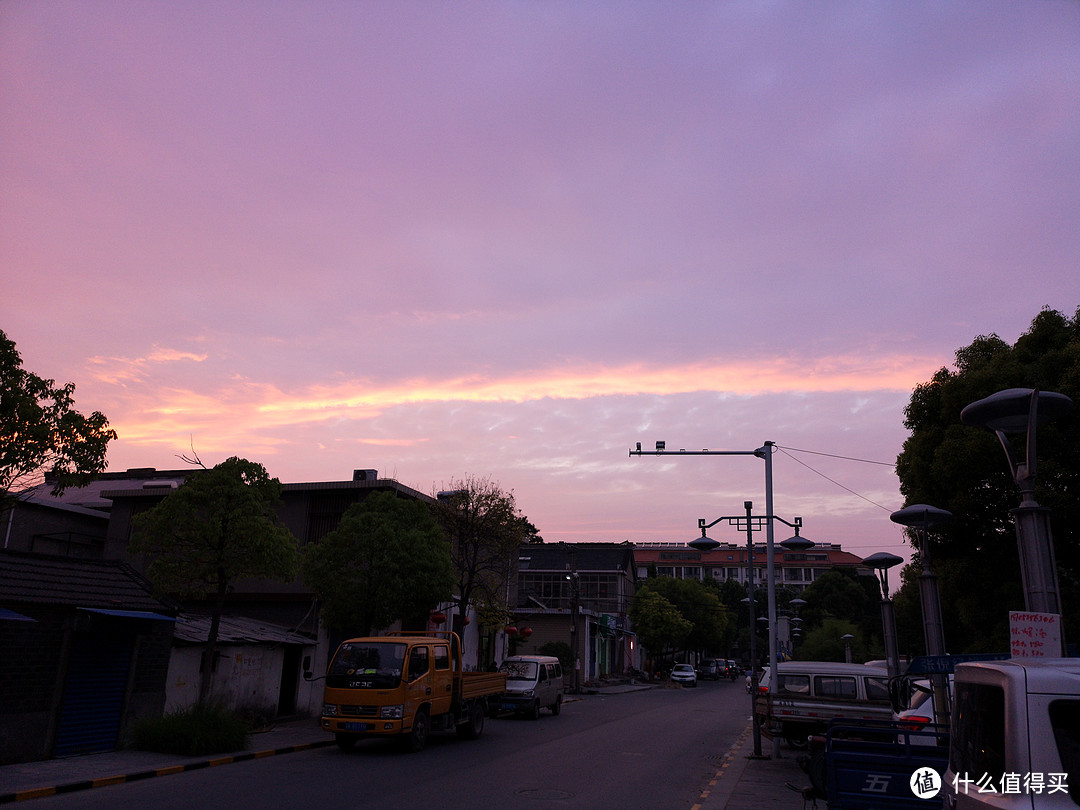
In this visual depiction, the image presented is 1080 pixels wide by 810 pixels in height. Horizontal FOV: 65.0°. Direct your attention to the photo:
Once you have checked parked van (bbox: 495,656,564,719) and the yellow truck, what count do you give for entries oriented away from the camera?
0

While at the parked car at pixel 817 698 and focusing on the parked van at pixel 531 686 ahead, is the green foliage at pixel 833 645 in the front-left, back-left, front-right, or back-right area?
front-right

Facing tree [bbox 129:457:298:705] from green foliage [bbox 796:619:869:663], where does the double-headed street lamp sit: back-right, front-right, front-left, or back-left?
front-left

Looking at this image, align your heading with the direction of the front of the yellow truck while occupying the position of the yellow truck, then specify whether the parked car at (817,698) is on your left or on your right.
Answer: on your left

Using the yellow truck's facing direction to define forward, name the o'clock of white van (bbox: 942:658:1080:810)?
The white van is roughly at 10 o'clock from the yellow truck.

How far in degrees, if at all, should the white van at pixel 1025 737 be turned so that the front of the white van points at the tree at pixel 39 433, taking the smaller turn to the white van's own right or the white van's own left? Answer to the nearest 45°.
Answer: approximately 135° to the white van's own left

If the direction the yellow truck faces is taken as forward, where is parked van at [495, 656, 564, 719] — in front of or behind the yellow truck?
behind

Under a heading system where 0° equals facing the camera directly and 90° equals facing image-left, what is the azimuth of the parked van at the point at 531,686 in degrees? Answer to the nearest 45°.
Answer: approximately 45°

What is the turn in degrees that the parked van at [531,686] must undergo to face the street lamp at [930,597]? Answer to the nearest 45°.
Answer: approximately 45° to its left

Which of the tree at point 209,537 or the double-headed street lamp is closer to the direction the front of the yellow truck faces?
the tree

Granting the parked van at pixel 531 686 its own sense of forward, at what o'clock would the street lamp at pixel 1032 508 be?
The street lamp is roughly at 10 o'clock from the parked van.

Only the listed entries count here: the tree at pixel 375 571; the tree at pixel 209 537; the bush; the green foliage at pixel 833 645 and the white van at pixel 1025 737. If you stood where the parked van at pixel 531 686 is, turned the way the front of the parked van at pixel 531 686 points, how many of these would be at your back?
1

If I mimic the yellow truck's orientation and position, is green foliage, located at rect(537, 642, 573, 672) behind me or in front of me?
behind

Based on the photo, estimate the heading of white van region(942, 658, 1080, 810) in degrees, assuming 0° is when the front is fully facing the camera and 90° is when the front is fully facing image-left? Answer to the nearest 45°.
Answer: approximately 225°

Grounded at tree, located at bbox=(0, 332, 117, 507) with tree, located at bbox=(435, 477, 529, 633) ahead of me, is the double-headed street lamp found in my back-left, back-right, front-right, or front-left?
front-right

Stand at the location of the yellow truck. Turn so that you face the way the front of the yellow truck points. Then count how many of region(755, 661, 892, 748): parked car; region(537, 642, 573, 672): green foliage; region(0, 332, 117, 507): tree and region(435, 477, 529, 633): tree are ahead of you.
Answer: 1
